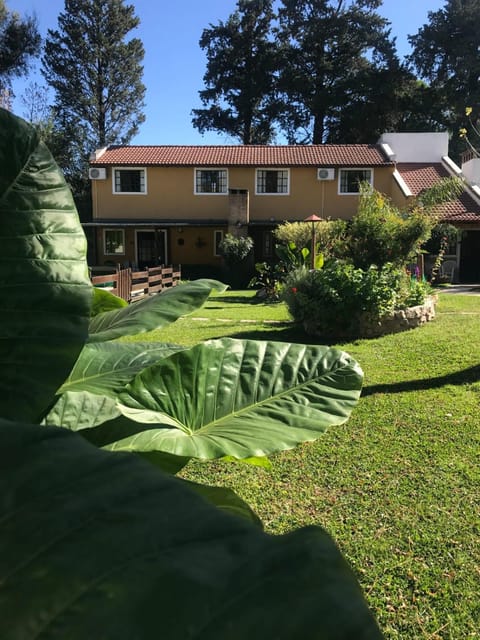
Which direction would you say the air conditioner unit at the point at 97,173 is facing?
toward the camera

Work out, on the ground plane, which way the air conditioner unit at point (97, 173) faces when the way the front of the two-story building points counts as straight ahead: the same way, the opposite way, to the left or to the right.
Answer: the same way

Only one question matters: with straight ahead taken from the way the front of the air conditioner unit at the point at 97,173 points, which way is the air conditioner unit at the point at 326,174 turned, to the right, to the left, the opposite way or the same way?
the same way

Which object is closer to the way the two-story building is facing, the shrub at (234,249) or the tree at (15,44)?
the shrub

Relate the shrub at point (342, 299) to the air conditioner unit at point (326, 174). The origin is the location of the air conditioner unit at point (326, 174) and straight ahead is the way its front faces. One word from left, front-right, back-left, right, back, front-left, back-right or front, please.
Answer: front

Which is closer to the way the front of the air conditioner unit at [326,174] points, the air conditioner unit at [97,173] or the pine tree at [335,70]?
the air conditioner unit

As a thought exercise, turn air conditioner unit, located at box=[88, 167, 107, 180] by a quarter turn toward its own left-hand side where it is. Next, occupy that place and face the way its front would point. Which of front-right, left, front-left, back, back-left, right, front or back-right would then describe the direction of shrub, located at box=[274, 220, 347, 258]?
front-right

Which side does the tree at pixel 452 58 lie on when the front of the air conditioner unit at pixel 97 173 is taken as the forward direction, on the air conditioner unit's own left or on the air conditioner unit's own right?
on the air conditioner unit's own left

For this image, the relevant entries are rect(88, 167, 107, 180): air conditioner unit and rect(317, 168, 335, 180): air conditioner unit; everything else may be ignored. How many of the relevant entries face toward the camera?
2

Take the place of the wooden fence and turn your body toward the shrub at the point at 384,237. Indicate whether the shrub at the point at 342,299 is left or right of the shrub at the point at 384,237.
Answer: right

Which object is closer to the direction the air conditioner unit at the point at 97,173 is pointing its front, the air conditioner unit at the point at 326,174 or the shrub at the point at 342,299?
the shrub

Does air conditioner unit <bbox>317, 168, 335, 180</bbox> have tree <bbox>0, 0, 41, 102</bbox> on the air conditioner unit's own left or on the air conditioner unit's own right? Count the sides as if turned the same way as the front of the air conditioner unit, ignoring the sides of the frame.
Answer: on the air conditioner unit's own right

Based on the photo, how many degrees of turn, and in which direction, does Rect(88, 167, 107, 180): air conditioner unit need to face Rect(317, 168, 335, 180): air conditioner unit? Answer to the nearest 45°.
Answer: approximately 90° to its left

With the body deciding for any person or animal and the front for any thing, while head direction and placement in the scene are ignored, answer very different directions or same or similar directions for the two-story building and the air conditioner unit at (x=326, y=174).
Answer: same or similar directions

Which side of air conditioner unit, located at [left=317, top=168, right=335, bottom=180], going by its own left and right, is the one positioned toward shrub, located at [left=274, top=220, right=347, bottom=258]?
front

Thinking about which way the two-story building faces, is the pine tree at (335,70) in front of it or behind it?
behind

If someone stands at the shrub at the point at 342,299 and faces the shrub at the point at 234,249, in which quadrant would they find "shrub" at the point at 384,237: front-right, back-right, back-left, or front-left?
front-right

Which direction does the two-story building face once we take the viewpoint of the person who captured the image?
facing the viewer

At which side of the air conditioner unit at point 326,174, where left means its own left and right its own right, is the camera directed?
front
